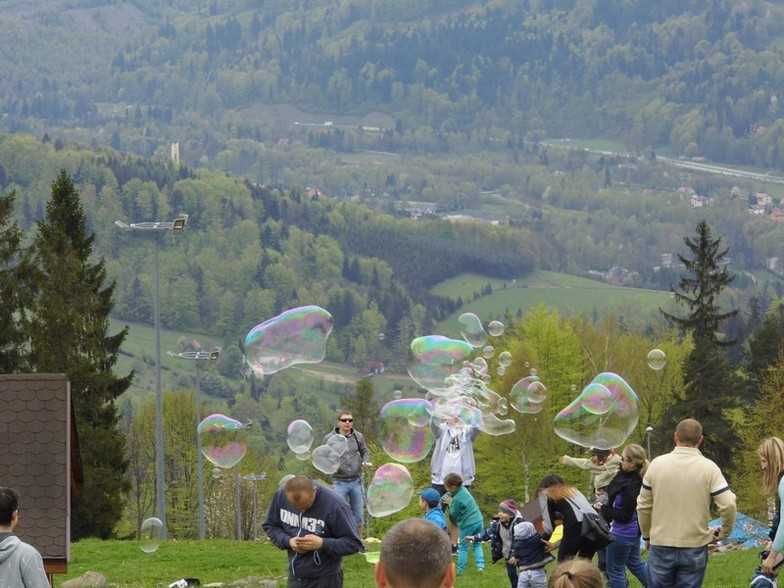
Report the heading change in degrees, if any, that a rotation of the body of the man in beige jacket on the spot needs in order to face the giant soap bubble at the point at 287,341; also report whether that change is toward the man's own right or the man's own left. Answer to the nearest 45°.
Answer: approximately 45° to the man's own left

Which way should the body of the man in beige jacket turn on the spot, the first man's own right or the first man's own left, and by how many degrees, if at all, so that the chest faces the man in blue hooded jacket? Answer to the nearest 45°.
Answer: approximately 90° to the first man's own left

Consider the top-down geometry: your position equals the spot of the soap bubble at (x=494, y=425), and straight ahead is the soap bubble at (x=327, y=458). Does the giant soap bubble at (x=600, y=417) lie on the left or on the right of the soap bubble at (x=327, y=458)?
left

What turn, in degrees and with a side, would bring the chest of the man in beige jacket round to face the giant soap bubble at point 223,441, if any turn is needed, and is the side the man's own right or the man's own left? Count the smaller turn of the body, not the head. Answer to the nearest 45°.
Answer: approximately 45° to the man's own left

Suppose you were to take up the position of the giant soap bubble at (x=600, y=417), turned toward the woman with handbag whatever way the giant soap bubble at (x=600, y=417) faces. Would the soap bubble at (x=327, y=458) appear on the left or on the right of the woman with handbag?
right

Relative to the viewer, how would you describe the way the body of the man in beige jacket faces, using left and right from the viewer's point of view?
facing away from the viewer

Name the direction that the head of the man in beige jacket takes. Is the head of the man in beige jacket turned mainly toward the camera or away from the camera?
away from the camera
